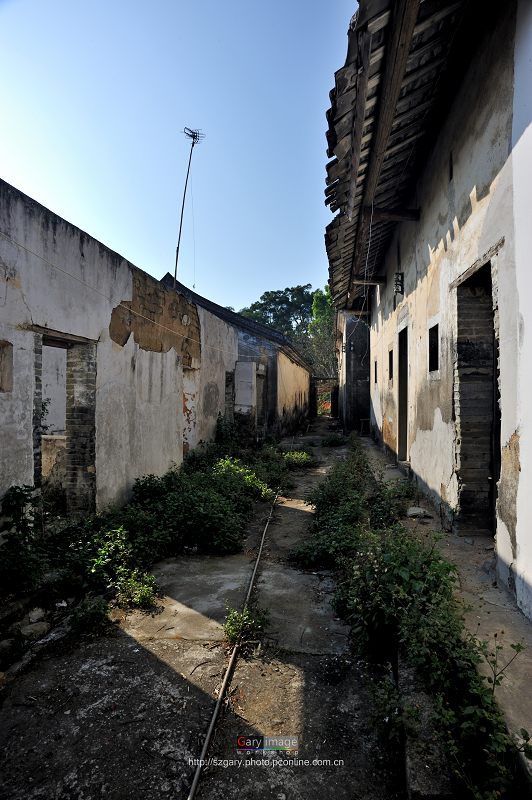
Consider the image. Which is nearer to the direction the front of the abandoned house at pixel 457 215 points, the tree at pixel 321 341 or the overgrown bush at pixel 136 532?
the overgrown bush

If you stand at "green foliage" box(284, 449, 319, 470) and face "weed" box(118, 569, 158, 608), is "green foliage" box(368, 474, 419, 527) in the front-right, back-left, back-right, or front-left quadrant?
front-left

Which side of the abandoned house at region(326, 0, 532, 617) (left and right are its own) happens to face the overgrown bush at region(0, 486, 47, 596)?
front

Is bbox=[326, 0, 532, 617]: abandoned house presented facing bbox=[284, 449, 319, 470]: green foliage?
no

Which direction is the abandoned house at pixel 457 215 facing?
to the viewer's left

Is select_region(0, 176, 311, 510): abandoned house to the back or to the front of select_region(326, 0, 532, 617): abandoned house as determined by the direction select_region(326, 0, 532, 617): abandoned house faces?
to the front

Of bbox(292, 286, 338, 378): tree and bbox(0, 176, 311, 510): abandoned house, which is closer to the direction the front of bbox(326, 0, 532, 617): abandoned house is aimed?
the abandoned house

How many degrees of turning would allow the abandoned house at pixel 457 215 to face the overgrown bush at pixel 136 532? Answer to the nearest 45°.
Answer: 0° — it already faces it

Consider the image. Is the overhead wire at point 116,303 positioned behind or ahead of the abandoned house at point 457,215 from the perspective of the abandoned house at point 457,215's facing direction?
ahead
